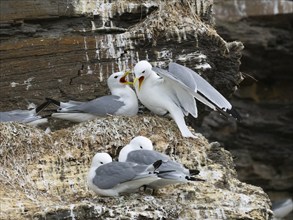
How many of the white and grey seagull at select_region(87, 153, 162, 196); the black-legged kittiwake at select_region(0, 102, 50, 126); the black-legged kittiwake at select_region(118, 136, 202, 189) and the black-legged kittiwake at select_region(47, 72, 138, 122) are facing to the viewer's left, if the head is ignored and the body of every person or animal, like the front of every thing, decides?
3

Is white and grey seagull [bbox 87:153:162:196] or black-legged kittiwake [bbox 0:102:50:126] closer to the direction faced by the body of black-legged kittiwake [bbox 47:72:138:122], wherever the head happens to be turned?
the white and grey seagull

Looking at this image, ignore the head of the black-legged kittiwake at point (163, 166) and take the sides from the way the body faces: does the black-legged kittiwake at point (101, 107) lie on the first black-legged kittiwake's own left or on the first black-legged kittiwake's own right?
on the first black-legged kittiwake's own right

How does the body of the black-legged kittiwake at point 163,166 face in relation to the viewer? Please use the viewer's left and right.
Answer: facing to the left of the viewer

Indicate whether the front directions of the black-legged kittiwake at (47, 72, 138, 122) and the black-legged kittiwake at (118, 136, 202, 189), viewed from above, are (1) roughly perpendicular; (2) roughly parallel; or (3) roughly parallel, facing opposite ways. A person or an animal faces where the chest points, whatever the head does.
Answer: roughly parallel, facing opposite ways

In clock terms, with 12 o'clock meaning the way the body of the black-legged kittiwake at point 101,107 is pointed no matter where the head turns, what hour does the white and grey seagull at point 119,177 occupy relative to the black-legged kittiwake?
The white and grey seagull is roughly at 3 o'clock from the black-legged kittiwake.

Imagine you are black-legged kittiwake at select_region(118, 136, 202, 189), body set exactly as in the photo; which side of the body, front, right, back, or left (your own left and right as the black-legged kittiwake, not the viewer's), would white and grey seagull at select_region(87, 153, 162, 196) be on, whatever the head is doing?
front

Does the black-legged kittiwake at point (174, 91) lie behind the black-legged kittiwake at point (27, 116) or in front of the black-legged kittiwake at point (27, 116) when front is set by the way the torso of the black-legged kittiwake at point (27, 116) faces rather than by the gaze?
behind

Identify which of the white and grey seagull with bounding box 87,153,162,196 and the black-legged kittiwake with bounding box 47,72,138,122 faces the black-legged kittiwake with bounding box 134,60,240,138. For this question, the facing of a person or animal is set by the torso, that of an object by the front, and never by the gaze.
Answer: the black-legged kittiwake with bounding box 47,72,138,122

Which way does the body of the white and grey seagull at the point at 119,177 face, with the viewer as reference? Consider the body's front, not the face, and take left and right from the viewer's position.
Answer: facing to the left of the viewer

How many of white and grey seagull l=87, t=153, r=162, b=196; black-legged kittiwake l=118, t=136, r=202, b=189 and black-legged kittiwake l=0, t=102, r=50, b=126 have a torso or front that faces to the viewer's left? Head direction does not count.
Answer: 3

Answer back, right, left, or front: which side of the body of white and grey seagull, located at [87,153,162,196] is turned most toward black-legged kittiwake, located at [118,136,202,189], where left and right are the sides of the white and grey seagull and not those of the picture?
back

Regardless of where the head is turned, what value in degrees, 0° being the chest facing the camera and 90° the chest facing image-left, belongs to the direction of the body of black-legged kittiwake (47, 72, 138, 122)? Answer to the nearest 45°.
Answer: approximately 270°

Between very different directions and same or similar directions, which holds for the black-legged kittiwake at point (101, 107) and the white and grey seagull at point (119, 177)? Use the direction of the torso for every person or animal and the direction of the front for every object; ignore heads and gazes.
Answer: very different directions
